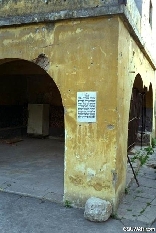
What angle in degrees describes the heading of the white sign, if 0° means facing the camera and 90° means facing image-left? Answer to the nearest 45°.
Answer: approximately 0°
